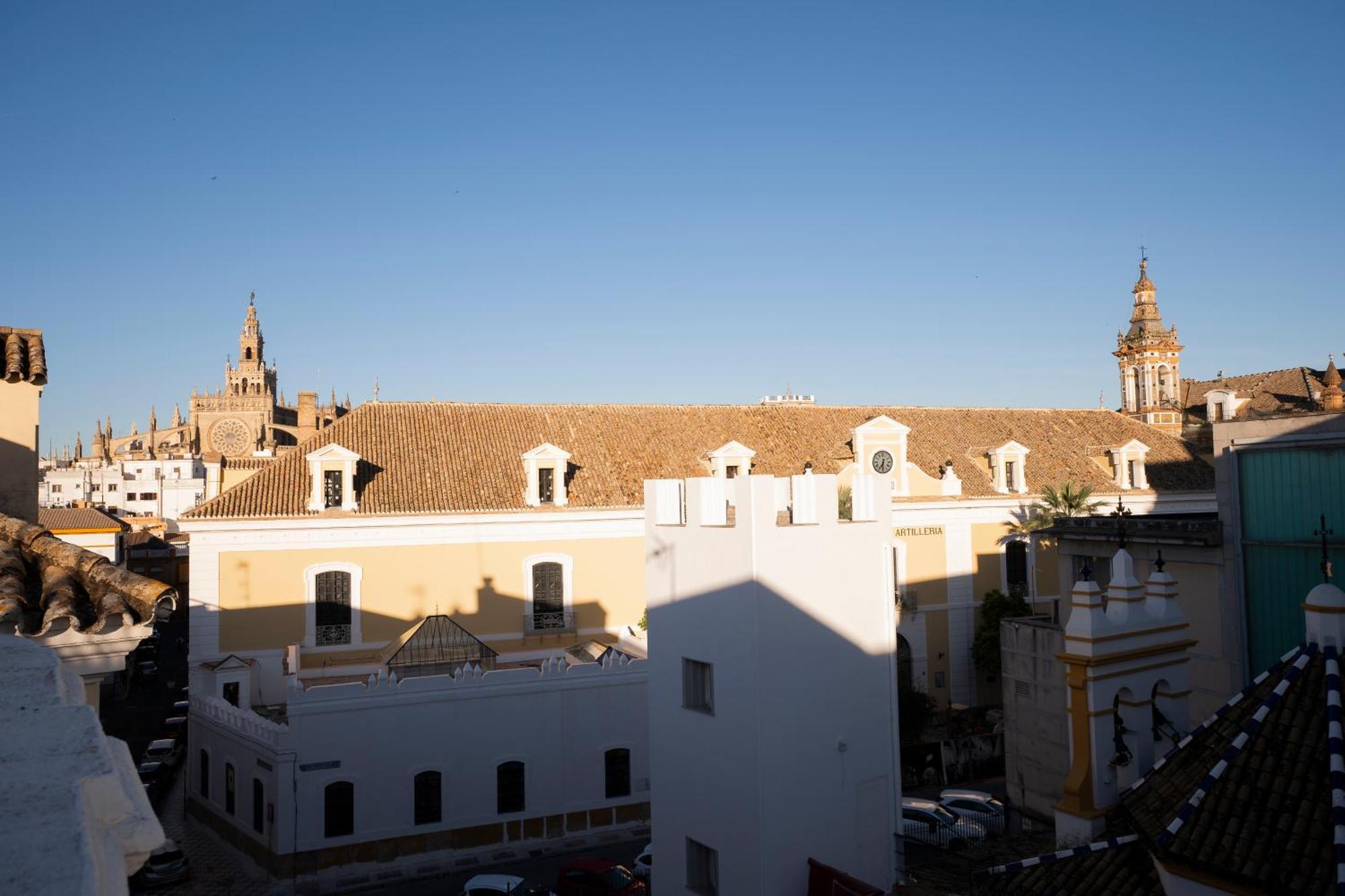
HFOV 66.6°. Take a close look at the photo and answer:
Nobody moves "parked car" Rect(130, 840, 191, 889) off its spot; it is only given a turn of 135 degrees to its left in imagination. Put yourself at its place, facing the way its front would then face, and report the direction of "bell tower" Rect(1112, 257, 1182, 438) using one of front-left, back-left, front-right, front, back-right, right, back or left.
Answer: front

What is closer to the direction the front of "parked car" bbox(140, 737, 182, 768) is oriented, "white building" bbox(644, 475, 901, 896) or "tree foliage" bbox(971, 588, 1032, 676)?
the white building

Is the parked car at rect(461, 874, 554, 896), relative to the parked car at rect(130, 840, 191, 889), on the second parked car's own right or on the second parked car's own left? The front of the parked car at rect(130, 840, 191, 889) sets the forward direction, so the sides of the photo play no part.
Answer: on the second parked car's own left

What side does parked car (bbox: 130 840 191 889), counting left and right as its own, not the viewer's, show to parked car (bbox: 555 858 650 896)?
left

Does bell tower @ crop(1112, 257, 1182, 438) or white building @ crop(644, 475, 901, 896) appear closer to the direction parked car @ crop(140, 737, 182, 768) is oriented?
the white building

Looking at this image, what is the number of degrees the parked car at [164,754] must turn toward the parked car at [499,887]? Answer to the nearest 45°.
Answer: approximately 45° to its left
